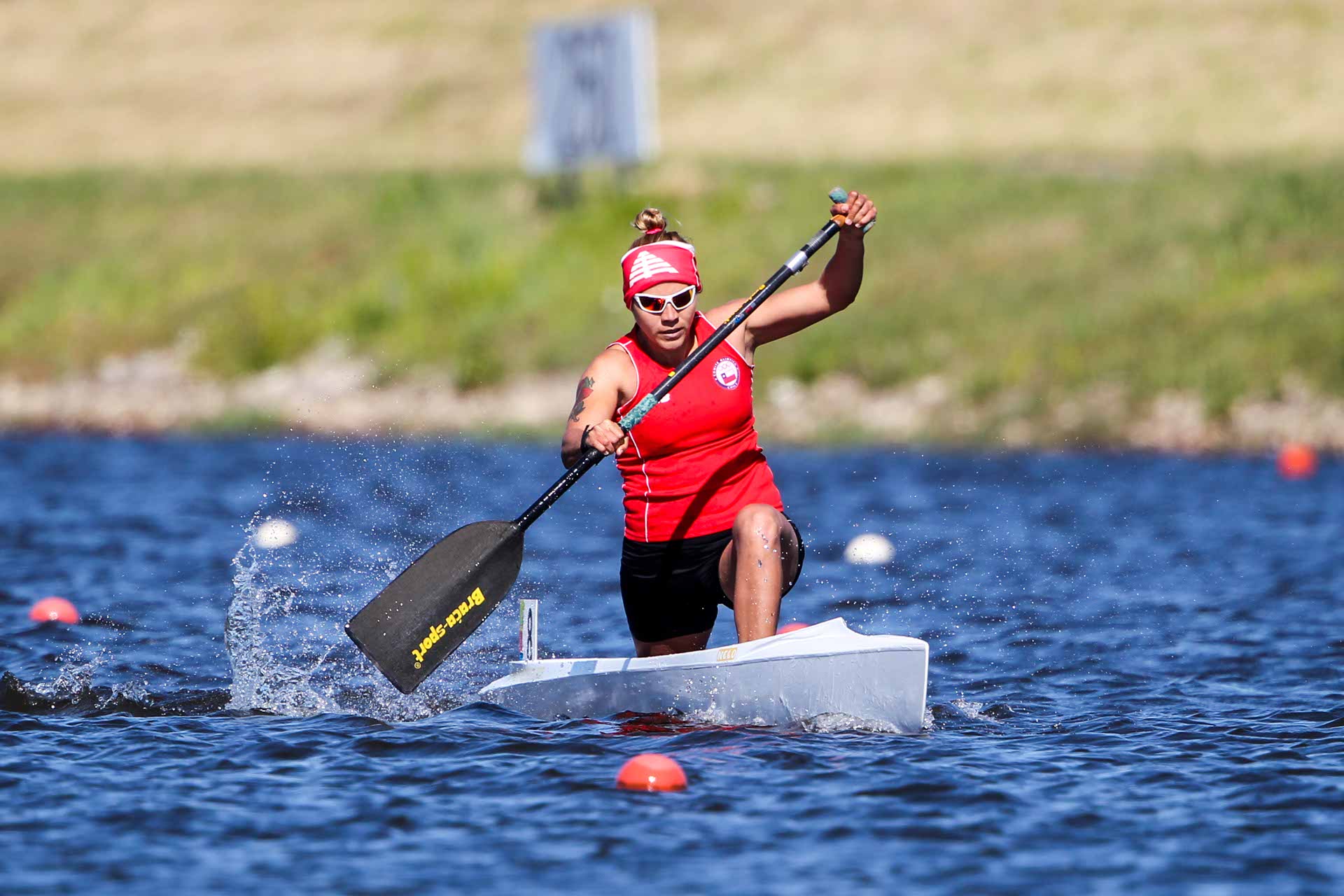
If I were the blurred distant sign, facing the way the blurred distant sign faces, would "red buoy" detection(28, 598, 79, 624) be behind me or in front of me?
in front

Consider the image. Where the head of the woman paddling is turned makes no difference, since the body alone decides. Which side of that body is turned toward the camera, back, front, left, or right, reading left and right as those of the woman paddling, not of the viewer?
front

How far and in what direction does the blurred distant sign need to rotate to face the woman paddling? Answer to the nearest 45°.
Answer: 0° — it already faces them

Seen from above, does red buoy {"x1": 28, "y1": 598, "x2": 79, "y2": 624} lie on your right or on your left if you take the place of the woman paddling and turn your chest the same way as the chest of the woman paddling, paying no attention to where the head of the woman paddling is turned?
on your right

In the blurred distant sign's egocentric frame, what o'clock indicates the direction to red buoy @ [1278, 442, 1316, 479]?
The red buoy is roughly at 11 o'clock from the blurred distant sign.

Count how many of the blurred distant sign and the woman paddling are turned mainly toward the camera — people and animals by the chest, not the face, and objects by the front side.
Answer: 2

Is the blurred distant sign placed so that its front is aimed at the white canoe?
yes

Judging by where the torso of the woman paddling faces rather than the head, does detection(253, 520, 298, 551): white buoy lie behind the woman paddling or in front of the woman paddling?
behind

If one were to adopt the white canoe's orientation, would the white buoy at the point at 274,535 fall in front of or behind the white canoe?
behind

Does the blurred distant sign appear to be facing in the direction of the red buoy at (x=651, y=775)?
yes

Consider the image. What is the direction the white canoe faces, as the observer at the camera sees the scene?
facing the viewer and to the right of the viewer
